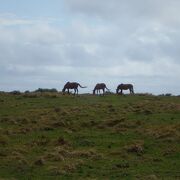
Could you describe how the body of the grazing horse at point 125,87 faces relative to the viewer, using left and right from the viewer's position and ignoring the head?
facing to the left of the viewer
